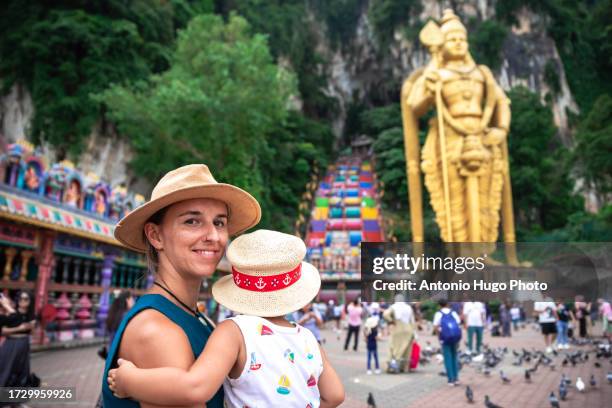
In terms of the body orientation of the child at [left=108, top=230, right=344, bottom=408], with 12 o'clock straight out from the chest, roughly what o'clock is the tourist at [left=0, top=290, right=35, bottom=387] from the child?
The tourist is roughly at 11 o'clock from the child.

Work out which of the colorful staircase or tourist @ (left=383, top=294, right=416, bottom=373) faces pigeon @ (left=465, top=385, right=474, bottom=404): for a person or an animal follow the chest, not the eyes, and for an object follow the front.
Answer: the colorful staircase

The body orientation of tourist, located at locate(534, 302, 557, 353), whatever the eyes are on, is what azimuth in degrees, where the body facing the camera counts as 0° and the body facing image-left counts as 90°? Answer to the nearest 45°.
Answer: approximately 0°

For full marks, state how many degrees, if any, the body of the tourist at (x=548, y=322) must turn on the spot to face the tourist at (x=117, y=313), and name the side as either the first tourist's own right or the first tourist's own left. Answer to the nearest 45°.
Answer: approximately 45° to the first tourist's own right

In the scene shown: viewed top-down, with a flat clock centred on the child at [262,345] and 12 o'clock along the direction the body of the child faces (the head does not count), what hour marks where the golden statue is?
The golden statue is roughly at 1 o'clock from the child.

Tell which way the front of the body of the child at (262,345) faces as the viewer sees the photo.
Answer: away from the camera

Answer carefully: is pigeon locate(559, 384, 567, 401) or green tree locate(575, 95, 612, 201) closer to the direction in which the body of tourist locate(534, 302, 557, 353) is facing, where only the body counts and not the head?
the pigeon

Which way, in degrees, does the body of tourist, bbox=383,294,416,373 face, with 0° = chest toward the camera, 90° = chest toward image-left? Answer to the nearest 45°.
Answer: approximately 180°

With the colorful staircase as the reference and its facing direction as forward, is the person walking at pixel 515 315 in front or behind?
in front

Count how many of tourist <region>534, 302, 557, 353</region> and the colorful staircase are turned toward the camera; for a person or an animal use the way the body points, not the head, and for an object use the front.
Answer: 2

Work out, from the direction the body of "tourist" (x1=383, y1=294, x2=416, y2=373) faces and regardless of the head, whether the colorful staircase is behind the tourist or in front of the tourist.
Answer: in front
